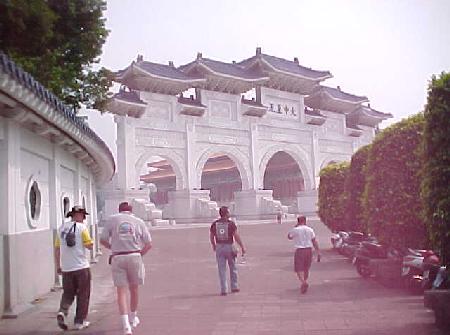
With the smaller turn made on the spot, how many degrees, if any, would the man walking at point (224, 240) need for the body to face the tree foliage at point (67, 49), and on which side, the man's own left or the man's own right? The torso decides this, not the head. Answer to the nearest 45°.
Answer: approximately 45° to the man's own left

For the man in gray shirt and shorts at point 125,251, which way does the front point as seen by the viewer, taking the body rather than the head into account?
away from the camera

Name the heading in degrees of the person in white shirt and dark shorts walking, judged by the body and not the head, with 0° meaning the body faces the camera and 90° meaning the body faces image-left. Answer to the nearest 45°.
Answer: approximately 180°

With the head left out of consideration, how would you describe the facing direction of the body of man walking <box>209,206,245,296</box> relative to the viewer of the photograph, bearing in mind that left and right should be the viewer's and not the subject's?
facing away from the viewer

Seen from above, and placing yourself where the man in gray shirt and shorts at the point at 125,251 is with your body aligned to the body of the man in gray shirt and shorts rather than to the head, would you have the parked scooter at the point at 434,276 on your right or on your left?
on your right

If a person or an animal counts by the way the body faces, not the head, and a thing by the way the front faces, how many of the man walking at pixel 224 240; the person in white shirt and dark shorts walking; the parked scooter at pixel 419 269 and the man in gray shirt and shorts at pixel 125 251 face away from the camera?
3

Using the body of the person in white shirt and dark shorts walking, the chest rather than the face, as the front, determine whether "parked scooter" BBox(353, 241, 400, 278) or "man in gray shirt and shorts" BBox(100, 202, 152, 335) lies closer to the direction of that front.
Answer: the parked scooter
